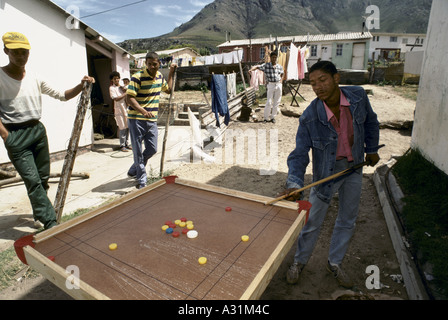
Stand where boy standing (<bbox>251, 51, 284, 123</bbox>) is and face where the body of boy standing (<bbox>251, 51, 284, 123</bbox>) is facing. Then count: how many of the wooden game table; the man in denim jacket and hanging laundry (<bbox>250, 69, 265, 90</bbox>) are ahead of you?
2

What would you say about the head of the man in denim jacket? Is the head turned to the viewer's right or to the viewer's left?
to the viewer's left

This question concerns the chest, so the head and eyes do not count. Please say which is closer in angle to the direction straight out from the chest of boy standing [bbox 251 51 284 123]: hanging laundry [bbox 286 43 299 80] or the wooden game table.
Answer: the wooden game table

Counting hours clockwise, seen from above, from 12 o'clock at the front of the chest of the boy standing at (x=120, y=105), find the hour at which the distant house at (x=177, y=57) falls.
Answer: The distant house is roughly at 8 o'clock from the boy standing.

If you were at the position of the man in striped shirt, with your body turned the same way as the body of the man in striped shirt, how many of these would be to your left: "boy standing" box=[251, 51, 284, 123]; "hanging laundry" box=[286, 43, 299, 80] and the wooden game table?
2

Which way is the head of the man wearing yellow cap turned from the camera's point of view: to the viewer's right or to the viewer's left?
to the viewer's right

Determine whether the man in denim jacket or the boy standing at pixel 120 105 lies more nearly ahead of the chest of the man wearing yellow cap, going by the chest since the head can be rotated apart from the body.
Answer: the man in denim jacket

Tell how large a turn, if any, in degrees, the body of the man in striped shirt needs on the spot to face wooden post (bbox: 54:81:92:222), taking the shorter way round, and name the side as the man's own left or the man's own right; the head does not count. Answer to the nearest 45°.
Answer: approximately 90° to the man's own right

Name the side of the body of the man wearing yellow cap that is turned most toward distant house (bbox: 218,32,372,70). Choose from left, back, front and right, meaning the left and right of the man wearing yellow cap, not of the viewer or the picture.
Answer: left
